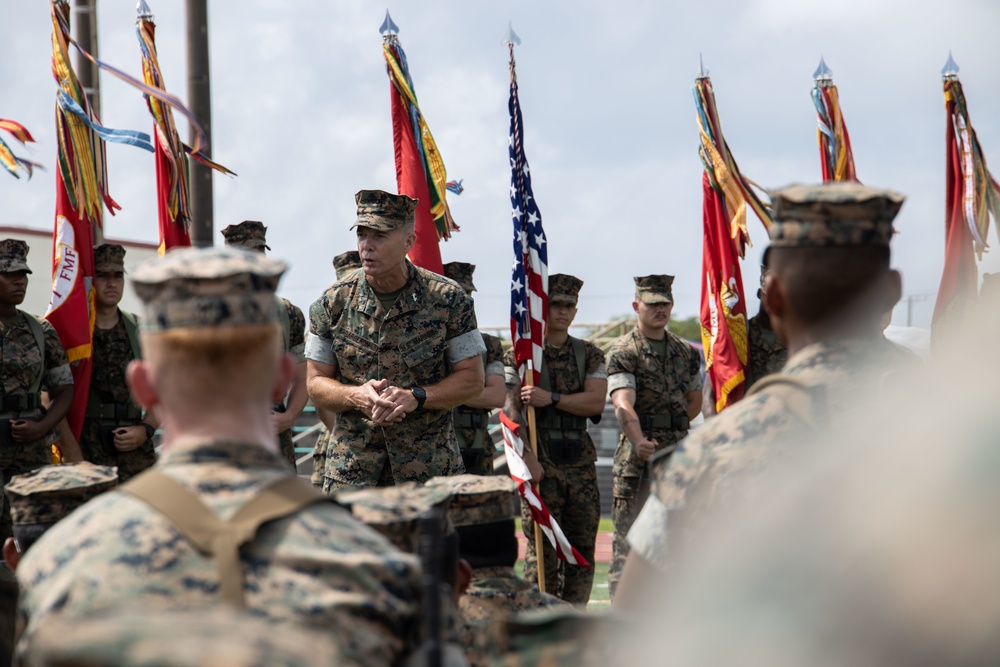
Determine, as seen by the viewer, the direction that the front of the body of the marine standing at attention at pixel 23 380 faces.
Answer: toward the camera

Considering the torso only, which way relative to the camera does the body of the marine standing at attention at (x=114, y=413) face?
toward the camera

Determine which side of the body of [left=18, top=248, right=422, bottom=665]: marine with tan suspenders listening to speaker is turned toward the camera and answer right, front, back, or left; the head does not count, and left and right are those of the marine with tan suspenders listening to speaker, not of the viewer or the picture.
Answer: back

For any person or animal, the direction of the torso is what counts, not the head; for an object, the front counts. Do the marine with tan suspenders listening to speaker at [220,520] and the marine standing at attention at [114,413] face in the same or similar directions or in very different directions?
very different directions

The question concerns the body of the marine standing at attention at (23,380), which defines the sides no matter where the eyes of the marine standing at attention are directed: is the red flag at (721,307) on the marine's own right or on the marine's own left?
on the marine's own left

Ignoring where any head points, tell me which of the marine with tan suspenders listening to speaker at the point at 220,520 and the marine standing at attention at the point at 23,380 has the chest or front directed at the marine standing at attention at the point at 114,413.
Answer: the marine with tan suspenders listening to speaker at the point at 220,520

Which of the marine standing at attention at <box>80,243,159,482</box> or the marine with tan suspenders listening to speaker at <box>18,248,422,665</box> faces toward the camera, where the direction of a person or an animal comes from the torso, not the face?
the marine standing at attention at <box>80,243,159,482</box>

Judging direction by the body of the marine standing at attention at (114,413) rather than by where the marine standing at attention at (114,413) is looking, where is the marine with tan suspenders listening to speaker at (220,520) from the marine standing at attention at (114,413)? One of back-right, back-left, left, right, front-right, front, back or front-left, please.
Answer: front

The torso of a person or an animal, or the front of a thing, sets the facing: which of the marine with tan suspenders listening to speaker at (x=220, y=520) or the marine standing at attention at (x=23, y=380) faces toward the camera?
the marine standing at attention at (x=23, y=380)

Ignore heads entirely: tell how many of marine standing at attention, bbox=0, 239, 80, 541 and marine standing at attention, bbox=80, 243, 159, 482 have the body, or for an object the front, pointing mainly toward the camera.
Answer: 2

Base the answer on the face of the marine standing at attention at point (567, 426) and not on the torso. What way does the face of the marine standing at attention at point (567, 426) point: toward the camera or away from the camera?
toward the camera

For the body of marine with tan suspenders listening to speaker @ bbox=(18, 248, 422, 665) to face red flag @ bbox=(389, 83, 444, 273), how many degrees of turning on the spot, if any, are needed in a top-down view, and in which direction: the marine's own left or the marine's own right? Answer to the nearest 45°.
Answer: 0° — they already face it

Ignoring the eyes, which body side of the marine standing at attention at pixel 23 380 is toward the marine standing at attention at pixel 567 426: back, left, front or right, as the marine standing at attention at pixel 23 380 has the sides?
left

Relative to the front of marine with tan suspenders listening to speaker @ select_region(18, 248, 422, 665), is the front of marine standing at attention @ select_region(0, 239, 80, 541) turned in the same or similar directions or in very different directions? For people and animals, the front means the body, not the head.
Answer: very different directions

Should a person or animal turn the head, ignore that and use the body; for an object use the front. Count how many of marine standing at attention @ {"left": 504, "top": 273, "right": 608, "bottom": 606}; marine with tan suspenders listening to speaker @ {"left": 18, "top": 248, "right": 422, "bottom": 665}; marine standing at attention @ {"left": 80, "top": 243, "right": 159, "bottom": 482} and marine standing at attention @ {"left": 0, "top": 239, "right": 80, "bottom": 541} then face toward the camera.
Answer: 3

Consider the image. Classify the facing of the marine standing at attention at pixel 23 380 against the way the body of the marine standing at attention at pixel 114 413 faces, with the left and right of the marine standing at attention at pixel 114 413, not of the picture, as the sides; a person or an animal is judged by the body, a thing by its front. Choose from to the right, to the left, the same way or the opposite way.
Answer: the same way

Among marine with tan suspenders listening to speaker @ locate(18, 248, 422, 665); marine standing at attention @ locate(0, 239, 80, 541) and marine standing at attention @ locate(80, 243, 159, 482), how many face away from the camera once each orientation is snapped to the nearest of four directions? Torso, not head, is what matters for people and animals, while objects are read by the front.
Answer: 1

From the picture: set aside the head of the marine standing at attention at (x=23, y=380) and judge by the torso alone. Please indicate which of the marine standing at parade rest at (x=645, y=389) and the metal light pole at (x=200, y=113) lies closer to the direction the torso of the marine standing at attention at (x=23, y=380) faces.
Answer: the marine standing at parade rest
